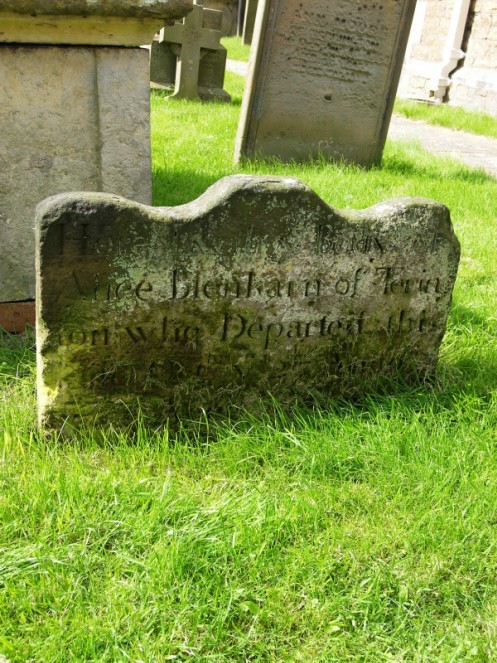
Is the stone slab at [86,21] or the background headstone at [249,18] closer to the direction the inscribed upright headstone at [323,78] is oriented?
the stone slab

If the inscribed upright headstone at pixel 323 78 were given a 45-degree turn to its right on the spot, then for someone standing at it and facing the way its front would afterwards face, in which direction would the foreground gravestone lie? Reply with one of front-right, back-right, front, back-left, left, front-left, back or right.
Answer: front-left

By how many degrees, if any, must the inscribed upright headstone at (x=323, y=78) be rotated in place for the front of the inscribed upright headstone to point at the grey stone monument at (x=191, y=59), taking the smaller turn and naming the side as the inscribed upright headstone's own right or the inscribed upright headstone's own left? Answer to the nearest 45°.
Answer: approximately 135° to the inscribed upright headstone's own right

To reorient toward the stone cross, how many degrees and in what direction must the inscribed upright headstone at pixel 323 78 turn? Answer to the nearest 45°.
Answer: approximately 135° to its right

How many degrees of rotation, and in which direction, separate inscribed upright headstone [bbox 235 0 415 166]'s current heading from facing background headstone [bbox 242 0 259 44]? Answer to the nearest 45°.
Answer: approximately 180°

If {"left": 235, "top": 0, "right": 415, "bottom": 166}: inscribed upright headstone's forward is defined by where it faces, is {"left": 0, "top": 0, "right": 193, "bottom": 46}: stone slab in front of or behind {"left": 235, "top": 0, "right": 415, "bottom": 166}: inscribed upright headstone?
in front

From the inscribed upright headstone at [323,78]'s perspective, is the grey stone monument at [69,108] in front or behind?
in front

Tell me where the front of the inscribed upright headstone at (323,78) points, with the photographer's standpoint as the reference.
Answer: facing the viewer

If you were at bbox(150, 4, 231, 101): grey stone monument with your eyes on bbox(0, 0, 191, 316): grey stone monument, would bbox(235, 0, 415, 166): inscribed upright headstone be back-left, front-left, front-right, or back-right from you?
front-left
